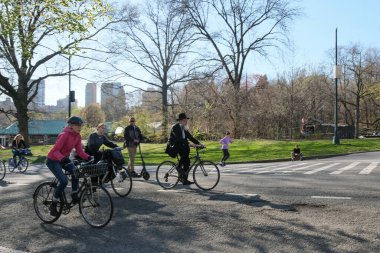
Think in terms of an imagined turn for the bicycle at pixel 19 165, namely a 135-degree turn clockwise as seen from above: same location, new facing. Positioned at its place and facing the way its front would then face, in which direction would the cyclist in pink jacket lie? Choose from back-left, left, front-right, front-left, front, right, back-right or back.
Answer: left

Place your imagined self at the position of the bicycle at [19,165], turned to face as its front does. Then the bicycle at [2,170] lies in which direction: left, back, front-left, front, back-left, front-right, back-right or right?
front-right

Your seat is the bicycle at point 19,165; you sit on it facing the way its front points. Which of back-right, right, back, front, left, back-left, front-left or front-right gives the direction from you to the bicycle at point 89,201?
front-right

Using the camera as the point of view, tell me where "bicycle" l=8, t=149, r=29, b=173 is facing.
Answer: facing the viewer and to the right of the viewer

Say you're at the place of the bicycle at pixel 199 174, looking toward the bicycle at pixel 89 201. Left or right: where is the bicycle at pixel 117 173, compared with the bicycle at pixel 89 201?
right

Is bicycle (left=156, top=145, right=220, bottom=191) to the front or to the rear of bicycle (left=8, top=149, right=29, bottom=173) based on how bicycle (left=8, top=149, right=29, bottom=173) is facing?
to the front

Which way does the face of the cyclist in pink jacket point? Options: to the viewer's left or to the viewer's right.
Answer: to the viewer's right
